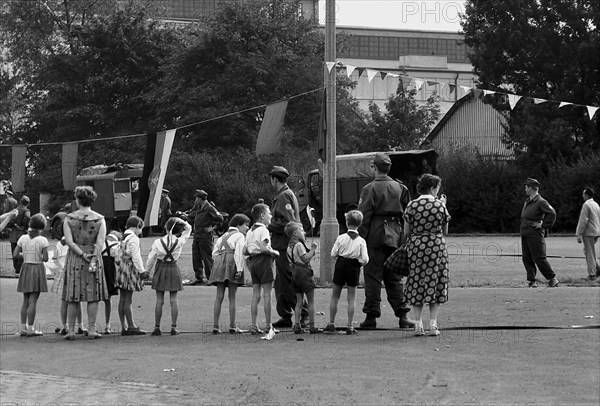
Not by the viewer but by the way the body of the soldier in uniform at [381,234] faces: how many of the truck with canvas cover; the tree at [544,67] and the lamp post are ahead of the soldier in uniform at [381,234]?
3

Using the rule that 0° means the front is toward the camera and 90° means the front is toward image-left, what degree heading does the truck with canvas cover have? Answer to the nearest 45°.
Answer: approximately 135°

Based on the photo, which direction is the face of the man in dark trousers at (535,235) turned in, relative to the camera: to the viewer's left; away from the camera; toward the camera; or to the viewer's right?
to the viewer's left

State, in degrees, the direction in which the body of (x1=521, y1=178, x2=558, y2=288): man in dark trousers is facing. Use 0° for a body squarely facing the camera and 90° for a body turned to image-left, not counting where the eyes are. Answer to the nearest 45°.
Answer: approximately 45°

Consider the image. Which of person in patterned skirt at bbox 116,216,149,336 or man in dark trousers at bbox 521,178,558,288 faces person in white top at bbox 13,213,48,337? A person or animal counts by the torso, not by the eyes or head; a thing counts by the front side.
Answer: the man in dark trousers

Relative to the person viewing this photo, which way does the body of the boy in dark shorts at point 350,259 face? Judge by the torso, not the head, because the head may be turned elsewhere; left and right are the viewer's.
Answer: facing away from the viewer

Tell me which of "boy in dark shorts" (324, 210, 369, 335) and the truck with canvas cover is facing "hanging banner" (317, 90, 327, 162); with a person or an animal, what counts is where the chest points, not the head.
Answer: the boy in dark shorts

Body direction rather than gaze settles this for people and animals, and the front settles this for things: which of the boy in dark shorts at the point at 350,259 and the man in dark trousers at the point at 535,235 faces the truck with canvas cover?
the boy in dark shorts

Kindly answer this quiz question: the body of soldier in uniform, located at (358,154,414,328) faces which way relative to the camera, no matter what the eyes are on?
away from the camera

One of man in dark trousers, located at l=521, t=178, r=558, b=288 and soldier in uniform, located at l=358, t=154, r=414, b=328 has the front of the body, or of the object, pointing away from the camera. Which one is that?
the soldier in uniform
